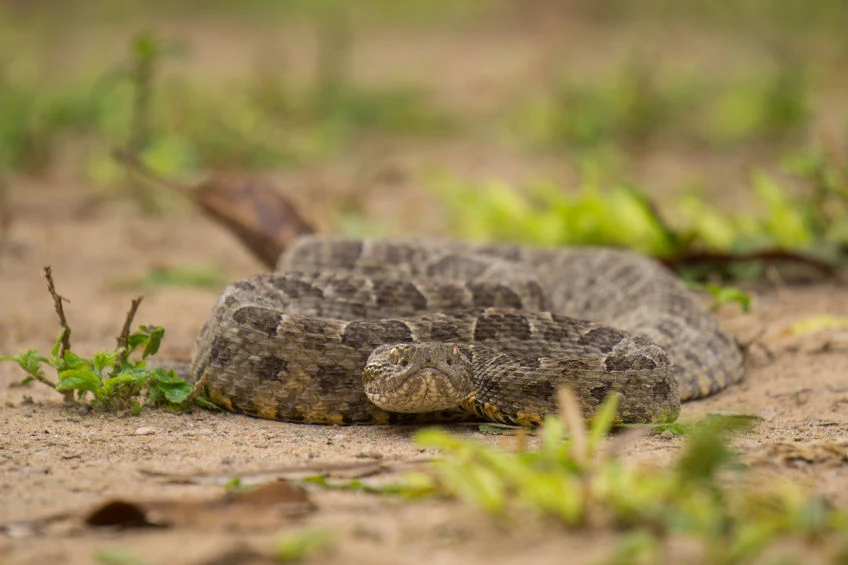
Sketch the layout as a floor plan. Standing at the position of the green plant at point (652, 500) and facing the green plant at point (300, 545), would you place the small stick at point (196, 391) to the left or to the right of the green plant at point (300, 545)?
right

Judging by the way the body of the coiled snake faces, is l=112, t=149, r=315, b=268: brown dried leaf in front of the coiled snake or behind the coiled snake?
behind

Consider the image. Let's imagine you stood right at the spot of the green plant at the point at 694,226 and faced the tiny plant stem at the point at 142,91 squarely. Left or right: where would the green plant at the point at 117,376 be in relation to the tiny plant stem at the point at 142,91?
left

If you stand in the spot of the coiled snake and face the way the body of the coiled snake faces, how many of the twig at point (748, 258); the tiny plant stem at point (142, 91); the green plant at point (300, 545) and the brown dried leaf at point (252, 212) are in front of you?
1

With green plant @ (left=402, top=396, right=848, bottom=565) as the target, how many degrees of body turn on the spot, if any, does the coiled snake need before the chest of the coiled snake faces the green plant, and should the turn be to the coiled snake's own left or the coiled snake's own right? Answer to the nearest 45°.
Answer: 0° — it already faces it

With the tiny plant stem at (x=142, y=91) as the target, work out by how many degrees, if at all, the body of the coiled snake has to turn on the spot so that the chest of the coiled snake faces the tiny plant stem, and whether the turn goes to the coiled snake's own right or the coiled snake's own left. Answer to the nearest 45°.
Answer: approximately 135° to the coiled snake's own right

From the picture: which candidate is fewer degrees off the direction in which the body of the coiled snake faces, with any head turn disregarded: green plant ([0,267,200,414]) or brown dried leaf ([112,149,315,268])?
the green plant

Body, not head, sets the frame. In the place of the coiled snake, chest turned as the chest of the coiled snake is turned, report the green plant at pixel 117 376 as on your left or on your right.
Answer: on your right

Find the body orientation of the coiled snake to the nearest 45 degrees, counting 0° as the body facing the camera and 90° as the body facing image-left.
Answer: approximately 0°

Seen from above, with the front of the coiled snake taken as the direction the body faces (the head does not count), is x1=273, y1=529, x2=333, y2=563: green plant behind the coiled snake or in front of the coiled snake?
in front

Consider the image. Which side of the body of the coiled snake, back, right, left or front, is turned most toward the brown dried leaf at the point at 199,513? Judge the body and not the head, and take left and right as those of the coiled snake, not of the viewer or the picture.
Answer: front

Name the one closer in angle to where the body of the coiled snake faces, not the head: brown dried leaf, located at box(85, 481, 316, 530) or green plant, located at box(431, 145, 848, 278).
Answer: the brown dried leaf

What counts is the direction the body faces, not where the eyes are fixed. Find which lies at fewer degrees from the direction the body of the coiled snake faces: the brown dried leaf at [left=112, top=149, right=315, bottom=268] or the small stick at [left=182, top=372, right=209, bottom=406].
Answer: the small stick

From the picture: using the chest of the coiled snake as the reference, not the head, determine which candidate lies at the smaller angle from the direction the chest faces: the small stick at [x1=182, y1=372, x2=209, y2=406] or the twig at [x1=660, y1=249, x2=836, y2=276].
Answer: the small stick
